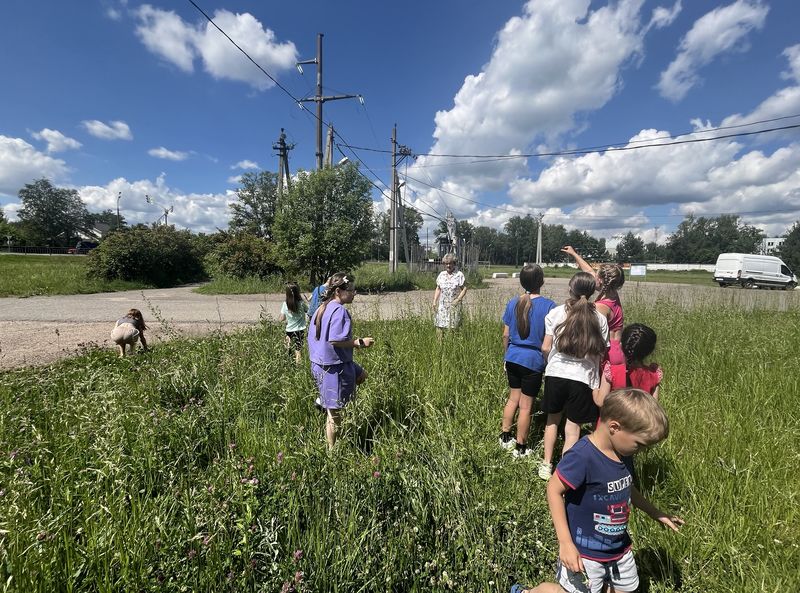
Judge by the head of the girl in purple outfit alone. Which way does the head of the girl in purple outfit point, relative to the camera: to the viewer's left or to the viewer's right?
to the viewer's right

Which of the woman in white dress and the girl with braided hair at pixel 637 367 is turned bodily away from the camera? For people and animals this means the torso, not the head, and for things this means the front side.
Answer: the girl with braided hair

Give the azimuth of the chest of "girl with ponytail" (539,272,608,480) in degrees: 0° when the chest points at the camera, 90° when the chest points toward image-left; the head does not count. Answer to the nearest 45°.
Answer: approximately 180°

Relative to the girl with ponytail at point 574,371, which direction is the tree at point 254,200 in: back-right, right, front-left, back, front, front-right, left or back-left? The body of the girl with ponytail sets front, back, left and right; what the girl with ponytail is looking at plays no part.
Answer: front-left

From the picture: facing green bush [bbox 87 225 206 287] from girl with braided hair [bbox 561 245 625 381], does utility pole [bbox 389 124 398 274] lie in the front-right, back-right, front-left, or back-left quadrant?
front-right

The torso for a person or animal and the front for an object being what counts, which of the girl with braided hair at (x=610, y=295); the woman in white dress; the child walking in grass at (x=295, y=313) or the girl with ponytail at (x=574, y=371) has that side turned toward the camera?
the woman in white dress

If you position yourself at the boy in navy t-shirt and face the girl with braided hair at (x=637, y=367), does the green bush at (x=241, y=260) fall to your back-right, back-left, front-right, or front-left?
front-left

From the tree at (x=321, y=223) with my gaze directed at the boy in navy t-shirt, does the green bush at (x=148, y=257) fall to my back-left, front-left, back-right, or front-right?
back-right

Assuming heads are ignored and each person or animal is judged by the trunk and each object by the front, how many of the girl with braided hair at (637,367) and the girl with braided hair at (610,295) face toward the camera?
0

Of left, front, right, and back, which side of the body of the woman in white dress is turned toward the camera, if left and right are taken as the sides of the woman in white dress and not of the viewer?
front

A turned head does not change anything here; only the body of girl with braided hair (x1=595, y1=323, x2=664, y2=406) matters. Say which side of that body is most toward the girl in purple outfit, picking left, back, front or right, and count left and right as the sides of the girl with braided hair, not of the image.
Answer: left

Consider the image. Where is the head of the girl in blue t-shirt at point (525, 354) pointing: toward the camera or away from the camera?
away from the camera

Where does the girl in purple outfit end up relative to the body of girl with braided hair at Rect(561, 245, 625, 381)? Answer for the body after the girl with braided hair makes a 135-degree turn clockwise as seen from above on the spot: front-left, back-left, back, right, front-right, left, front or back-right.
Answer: back-right

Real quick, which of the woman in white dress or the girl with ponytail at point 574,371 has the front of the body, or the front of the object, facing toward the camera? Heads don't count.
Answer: the woman in white dress

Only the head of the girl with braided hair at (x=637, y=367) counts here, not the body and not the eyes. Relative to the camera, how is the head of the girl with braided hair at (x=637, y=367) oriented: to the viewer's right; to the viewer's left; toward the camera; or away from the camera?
away from the camera

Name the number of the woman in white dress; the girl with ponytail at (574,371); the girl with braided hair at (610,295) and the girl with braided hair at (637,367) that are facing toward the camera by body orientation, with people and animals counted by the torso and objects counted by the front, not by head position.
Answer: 1

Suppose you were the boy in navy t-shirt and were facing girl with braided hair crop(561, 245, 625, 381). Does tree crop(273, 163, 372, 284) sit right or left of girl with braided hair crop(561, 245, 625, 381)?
left

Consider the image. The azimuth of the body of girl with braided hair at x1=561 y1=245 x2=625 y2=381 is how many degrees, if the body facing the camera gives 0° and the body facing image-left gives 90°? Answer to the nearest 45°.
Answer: approximately 135°
